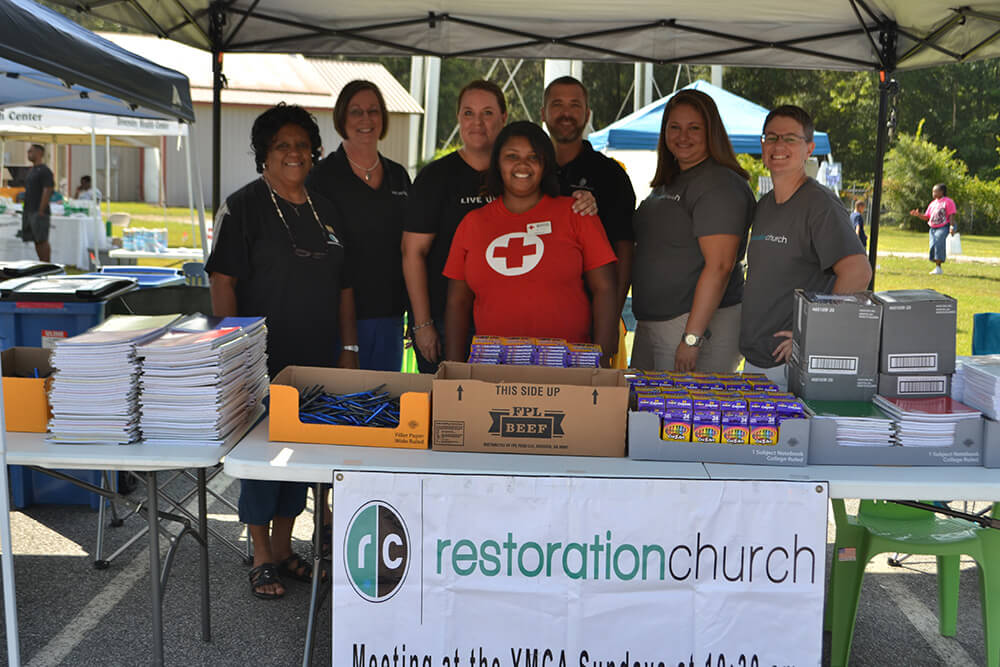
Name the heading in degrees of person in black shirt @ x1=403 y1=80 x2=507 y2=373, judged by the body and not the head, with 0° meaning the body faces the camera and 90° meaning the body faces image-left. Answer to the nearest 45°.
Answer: approximately 315°

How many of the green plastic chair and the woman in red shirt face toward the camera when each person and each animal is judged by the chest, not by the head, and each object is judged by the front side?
2

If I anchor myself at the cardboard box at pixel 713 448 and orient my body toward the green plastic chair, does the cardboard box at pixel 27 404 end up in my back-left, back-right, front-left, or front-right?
back-left

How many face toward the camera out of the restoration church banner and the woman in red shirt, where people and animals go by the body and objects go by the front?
2
